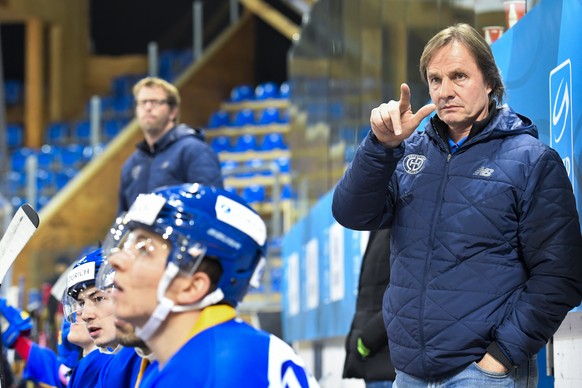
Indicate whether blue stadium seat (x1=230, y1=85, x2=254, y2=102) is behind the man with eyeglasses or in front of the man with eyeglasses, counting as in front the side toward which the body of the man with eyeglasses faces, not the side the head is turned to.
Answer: behind

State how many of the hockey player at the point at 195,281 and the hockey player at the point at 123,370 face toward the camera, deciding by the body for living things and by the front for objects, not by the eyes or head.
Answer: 0

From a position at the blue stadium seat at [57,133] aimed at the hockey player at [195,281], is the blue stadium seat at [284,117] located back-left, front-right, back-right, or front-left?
front-left

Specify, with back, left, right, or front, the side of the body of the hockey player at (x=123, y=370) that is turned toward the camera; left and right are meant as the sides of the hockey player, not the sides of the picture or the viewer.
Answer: left

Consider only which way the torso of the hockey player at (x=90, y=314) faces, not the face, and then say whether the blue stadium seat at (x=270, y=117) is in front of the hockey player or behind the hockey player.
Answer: behind

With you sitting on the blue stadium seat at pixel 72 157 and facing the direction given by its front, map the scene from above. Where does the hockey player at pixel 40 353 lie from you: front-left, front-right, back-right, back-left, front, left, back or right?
front-left

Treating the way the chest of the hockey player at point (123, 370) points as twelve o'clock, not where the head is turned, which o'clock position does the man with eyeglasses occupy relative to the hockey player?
The man with eyeglasses is roughly at 3 o'clock from the hockey player.

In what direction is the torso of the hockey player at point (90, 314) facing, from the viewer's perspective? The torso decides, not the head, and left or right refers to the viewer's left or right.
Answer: facing the viewer and to the left of the viewer

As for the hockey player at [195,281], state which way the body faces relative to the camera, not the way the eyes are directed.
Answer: to the viewer's left

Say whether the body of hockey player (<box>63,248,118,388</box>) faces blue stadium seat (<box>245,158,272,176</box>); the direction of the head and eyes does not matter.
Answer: no

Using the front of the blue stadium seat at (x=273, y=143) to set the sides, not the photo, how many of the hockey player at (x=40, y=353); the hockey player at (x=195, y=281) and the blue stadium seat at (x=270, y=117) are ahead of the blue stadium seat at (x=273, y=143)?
2

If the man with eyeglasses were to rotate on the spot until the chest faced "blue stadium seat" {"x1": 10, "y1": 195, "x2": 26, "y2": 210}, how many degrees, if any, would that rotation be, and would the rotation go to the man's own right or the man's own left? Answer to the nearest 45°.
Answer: approximately 135° to the man's own right

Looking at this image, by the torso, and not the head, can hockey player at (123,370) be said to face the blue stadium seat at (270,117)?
no

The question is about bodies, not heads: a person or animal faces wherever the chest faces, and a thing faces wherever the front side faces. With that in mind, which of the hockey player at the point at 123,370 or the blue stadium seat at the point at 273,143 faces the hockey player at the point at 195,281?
the blue stadium seat
